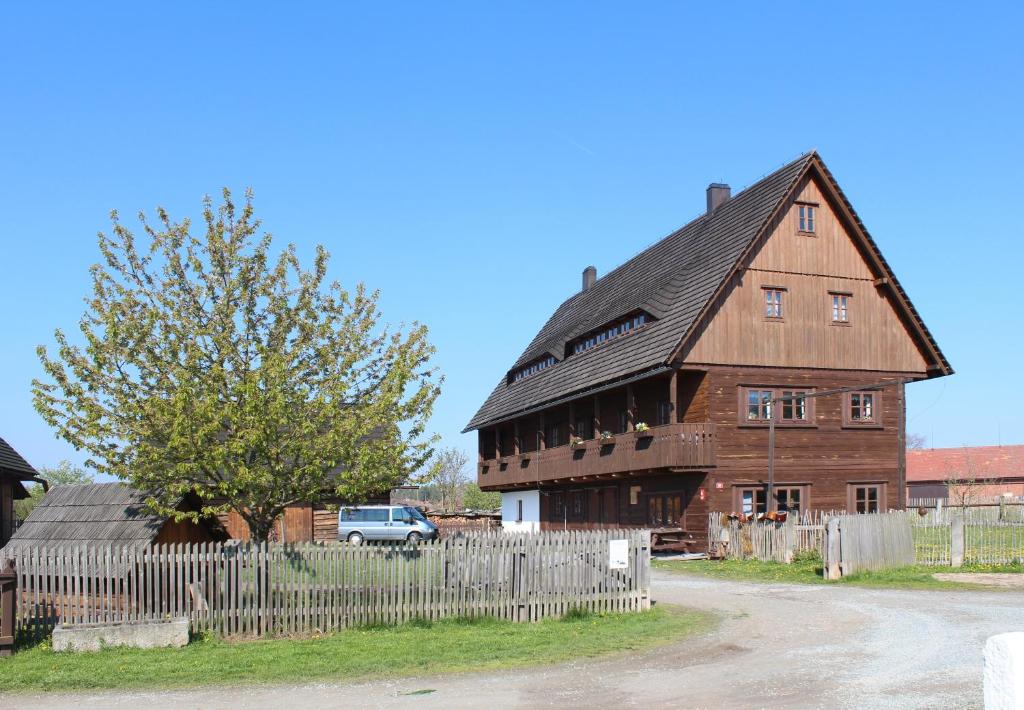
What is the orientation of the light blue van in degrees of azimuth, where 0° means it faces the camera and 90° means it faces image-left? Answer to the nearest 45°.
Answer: approximately 270°

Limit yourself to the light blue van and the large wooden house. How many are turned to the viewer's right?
1

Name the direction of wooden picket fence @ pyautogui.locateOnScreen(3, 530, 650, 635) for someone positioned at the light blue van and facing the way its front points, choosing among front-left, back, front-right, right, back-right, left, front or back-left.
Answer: right
